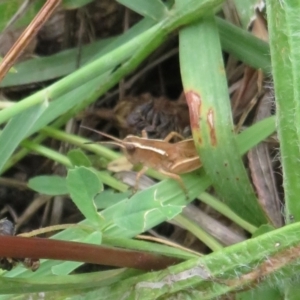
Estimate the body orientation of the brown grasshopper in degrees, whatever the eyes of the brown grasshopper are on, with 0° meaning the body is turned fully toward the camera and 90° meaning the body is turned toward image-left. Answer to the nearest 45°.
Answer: approximately 90°
